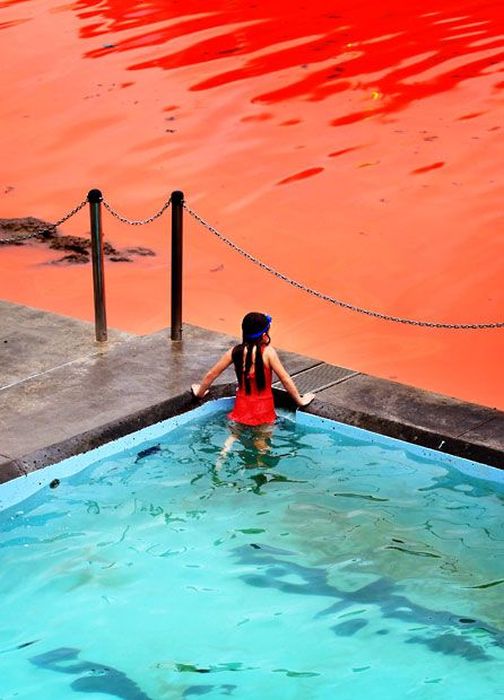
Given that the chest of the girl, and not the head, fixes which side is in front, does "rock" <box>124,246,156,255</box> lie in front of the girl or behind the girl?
in front

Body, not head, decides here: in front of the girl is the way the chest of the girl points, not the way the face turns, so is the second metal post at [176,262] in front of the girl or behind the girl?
in front

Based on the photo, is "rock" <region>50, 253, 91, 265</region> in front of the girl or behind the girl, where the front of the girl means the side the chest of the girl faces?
in front

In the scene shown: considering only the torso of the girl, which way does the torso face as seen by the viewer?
away from the camera

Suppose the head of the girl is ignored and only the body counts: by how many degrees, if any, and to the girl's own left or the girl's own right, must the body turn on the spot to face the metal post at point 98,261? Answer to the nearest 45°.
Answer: approximately 45° to the girl's own left
